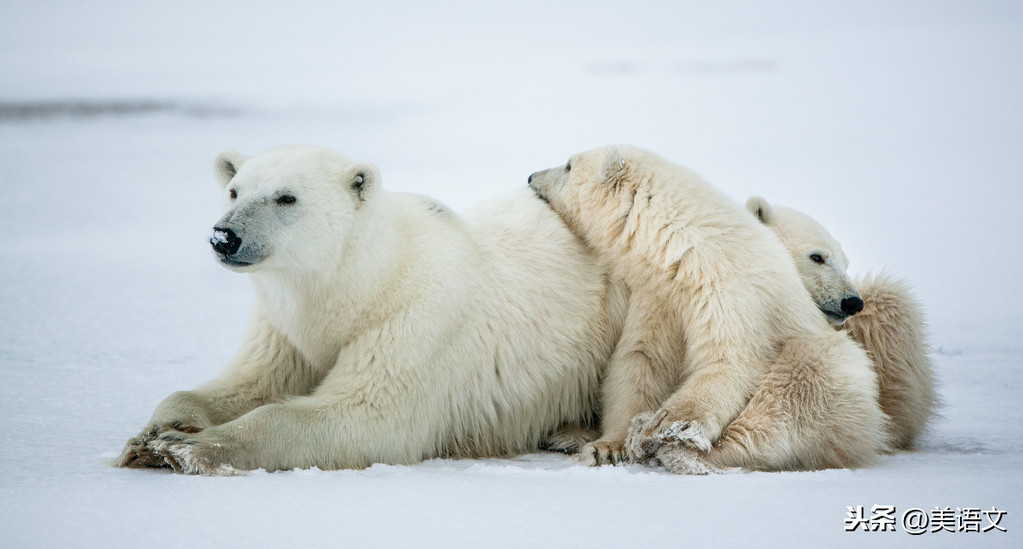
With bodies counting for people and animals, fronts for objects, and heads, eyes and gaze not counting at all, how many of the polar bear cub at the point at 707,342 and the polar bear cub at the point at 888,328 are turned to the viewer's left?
1

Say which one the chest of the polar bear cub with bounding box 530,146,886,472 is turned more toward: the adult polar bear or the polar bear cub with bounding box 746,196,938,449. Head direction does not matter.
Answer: the adult polar bear

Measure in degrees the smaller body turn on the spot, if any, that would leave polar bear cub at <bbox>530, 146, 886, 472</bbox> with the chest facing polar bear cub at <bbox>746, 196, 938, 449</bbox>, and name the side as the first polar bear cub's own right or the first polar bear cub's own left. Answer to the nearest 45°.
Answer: approximately 135° to the first polar bear cub's own right

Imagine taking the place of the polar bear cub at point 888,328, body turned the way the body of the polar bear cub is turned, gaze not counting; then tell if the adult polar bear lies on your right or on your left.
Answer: on your right

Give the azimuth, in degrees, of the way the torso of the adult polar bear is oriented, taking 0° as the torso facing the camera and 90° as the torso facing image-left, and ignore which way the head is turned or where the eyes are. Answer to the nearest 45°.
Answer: approximately 45°

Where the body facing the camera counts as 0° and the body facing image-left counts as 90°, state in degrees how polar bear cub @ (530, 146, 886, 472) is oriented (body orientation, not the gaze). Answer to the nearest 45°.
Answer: approximately 90°

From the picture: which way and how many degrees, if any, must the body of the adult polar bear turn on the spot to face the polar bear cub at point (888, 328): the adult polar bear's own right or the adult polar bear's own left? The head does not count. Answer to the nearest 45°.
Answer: approximately 135° to the adult polar bear's own left
